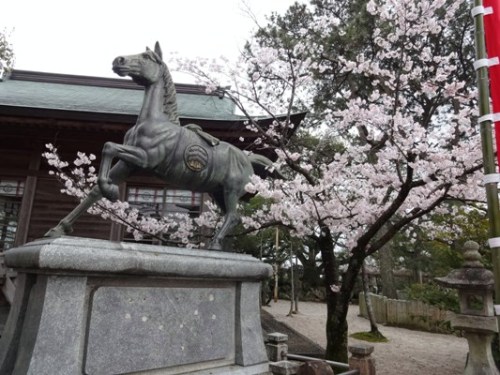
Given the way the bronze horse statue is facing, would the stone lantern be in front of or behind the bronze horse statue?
behind

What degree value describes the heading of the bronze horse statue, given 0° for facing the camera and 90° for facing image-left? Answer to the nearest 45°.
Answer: approximately 90°

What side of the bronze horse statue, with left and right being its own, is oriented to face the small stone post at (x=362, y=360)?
back

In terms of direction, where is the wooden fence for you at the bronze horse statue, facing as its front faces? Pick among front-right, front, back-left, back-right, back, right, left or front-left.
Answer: back-right

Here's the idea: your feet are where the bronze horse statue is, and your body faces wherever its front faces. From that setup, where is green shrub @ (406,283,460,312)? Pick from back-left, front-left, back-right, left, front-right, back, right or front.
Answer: back-right

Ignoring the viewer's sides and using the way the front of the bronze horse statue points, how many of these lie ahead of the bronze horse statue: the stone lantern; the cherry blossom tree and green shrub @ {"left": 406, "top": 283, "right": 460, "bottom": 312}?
0
